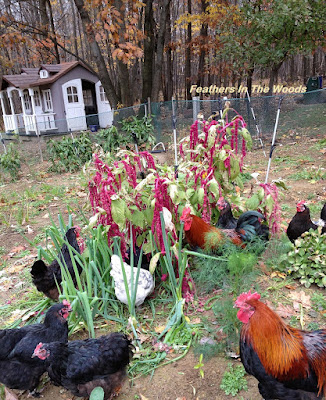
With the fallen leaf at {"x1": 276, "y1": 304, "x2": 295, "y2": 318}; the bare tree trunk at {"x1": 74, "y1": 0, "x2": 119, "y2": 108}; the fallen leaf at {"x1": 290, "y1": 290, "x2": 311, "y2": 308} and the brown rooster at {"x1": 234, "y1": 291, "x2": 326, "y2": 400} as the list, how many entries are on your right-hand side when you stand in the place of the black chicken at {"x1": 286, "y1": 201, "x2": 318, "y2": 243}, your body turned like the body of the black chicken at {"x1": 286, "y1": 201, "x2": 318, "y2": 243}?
1

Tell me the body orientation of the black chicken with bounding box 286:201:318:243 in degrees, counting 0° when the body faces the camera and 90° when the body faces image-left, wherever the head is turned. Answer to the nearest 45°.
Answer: approximately 45°

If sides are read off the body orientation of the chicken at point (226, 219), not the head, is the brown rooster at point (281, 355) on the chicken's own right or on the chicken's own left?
on the chicken's own left

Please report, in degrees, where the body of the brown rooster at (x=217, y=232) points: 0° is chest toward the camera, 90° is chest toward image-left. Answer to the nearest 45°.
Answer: approximately 90°

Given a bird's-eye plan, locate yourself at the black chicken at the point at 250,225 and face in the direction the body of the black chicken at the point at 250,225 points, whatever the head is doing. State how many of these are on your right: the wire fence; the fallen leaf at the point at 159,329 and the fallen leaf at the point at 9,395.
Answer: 1

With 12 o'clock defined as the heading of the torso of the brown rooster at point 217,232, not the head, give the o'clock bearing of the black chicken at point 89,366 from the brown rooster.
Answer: The black chicken is roughly at 10 o'clock from the brown rooster.

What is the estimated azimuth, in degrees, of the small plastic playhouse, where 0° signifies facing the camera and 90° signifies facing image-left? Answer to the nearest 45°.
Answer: approximately 315°

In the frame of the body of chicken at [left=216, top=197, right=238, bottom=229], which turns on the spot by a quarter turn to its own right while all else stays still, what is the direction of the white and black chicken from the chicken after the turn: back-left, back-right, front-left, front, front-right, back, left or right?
left

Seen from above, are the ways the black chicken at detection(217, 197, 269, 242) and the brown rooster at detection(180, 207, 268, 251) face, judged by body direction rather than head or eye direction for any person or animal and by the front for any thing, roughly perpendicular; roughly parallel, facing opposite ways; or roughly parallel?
roughly parallel

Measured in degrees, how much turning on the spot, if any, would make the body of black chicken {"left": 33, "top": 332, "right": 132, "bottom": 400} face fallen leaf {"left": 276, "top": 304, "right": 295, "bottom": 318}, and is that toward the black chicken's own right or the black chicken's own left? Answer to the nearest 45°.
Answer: approximately 180°

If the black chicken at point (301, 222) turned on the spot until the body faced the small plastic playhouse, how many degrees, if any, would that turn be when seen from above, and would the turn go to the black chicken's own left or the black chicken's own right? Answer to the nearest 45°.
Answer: approximately 90° to the black chicken's own right

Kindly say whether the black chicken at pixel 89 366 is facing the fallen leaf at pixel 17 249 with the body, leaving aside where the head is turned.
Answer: no

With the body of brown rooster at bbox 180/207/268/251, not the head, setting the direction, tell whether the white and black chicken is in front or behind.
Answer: in front

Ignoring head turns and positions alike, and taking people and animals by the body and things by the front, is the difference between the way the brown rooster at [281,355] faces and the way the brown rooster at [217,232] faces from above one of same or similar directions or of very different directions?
same or similar directions

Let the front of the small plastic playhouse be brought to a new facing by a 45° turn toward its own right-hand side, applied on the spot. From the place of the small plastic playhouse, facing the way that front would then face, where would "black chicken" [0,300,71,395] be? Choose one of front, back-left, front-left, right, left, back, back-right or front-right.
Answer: front

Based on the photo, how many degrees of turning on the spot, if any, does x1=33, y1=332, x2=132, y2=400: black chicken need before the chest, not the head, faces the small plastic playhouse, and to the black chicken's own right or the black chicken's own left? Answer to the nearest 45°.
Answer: approximately 90° to the black chicken's own right

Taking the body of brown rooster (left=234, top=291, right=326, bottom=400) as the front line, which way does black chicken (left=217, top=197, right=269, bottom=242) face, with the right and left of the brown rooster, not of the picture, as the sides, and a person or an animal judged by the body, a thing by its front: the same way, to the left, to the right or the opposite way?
the same way

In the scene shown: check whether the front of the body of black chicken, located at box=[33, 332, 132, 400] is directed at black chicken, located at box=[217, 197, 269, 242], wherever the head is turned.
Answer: no

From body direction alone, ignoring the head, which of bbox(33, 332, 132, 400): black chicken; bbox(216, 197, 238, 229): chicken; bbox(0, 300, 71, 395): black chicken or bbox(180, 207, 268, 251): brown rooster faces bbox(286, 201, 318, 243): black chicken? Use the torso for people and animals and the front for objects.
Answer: bbox(0, 300, 71, 395): black chicken

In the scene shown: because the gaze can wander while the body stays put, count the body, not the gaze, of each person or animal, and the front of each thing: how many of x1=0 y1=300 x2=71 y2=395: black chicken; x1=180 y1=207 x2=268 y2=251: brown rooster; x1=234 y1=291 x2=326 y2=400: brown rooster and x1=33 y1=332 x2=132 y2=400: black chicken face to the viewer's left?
3

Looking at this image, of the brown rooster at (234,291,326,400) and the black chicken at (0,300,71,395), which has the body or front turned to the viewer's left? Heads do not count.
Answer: the brown rooster
